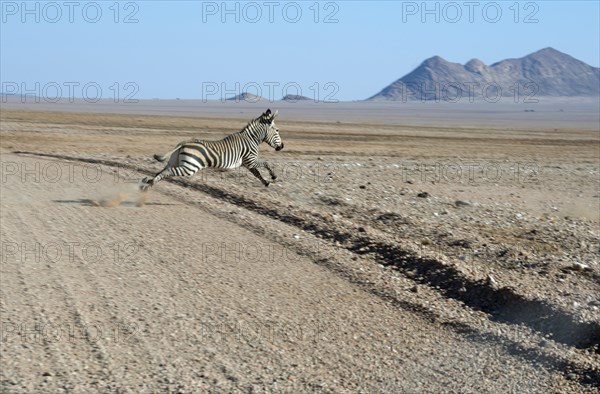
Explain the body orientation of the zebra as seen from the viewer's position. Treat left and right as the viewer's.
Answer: facing to the right of the viewer
